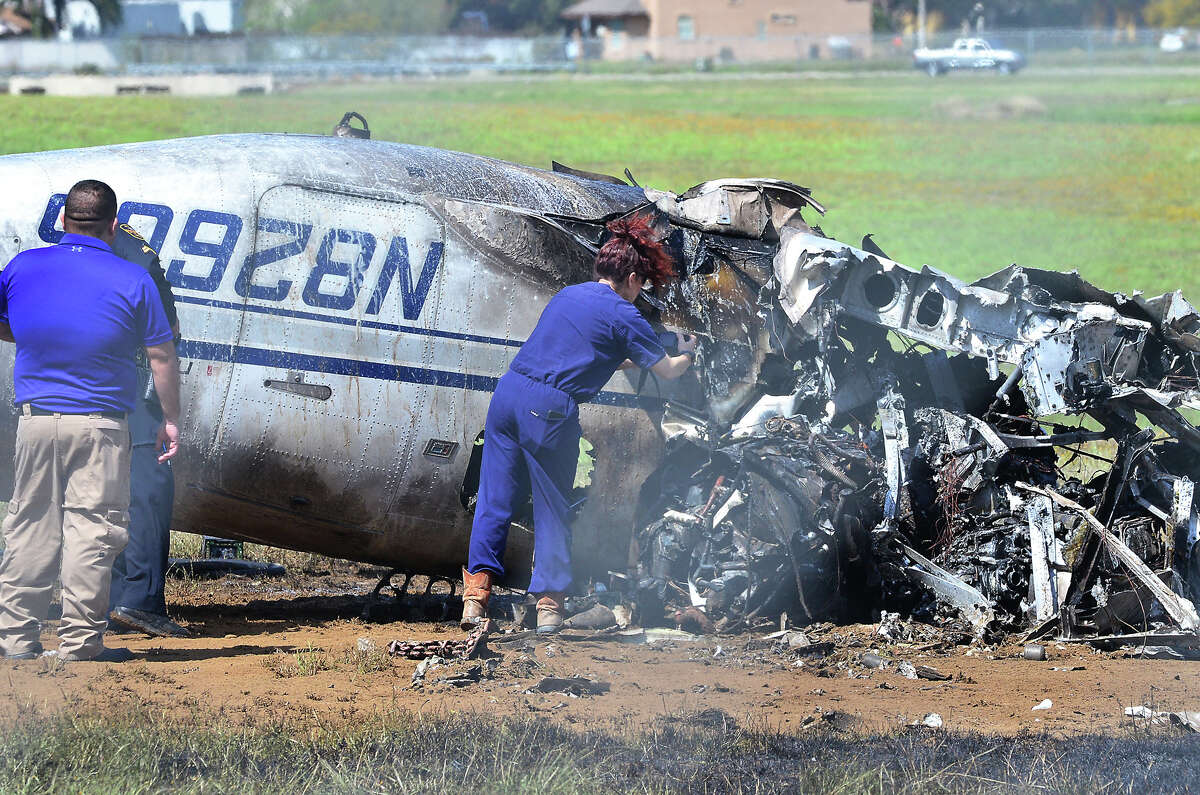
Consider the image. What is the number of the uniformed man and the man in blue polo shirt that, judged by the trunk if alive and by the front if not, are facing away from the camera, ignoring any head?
1

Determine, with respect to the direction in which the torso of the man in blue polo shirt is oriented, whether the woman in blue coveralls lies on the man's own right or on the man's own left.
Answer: on the man's own right

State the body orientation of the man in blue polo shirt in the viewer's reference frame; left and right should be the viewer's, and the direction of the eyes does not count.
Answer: facing away from the viewer

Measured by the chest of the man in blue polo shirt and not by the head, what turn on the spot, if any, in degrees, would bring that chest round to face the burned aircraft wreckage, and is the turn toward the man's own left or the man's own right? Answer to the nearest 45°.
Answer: approximately 90° to the man's own right

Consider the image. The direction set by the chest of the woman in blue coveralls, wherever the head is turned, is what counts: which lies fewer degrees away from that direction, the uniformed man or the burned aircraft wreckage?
the burned aircraft wreckage

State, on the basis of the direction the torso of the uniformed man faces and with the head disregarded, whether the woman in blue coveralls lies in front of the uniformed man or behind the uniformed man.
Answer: in front

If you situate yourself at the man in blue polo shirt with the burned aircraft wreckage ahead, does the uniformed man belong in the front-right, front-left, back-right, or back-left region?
front-left

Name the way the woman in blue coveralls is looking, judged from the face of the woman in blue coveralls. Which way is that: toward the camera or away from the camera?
away from the camera

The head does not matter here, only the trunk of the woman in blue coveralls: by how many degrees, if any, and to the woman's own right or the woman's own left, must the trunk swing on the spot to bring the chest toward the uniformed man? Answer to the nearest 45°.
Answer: approximately 135° to the woman's own left

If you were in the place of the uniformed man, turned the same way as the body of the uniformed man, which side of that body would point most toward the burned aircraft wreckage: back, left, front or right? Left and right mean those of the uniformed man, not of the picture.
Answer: front

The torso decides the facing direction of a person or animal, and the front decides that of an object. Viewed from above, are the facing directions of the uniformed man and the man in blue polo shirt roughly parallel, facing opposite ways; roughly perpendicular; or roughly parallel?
roughly perpendicular

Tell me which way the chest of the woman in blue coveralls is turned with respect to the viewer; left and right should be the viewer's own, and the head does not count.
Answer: facing away from the viewer and to the right of the viewer

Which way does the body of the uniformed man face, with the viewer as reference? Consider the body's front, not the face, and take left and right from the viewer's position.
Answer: facing to the right of the viewer

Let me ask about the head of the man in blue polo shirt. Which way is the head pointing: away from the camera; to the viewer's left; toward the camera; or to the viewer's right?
away from the camera
